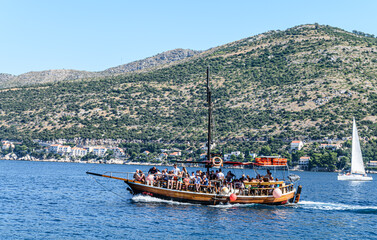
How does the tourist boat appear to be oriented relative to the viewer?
to the viewer's left
